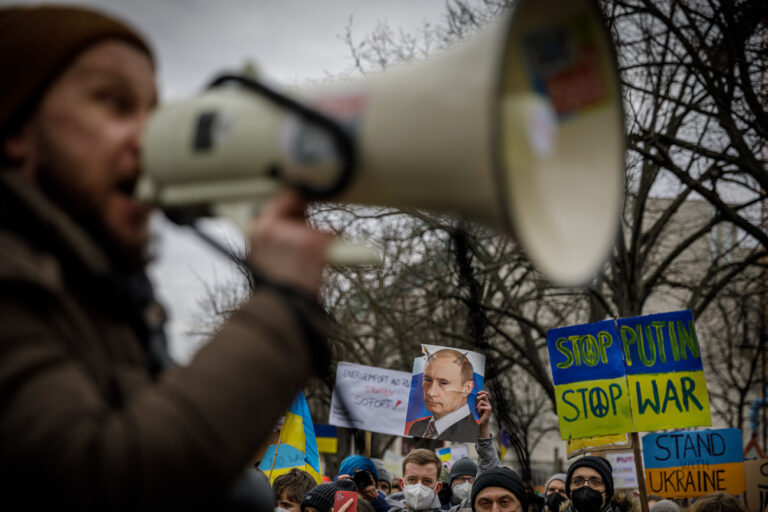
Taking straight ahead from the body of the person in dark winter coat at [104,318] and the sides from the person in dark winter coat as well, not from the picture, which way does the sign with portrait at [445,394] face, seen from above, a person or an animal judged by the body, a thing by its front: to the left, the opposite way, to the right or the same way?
to the right

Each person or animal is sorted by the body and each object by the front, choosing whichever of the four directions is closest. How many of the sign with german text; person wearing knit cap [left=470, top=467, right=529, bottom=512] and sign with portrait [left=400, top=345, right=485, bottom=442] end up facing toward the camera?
3

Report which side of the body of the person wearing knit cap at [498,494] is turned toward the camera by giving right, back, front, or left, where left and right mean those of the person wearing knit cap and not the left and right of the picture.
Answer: front

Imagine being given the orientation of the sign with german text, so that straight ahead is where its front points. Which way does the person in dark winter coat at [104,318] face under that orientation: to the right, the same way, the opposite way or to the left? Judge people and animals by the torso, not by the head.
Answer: to the left

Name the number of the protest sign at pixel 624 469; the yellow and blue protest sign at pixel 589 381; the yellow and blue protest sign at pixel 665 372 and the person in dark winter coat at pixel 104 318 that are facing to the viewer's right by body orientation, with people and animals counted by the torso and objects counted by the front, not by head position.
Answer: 1

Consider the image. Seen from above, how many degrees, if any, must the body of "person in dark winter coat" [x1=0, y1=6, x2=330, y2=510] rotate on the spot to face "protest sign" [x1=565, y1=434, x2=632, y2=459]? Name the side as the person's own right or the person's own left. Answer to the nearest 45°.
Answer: approximately 45° to the person's own left

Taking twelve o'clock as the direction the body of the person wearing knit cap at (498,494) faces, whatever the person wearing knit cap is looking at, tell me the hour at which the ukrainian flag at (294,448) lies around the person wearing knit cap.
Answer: The ukrainian flag is roughly at 4 o'clock from the person wearing knit cap.

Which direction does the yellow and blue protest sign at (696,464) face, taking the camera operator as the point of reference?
facing the viewer

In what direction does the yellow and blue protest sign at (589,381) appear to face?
toward the camera

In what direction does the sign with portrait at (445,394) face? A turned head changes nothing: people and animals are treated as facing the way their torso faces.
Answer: toward the camera

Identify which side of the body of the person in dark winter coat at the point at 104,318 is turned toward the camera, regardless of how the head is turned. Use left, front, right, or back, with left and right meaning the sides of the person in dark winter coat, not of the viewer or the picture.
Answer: right
